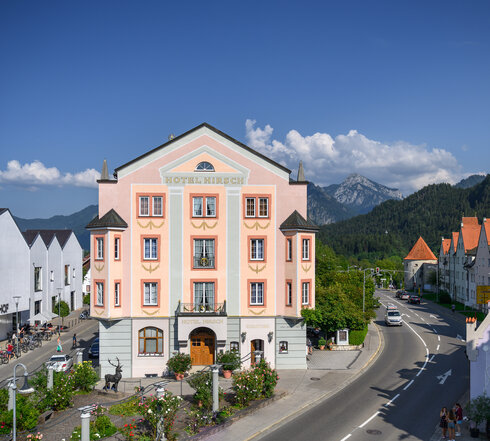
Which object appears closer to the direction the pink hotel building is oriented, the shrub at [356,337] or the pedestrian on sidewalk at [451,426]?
the pedestrian on sidewalk

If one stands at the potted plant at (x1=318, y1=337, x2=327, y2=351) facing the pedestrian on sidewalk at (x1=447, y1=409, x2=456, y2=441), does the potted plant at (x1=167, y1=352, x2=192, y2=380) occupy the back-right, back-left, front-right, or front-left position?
front-right

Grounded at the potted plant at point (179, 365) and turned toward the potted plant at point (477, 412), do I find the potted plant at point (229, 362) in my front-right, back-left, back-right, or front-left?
front-left

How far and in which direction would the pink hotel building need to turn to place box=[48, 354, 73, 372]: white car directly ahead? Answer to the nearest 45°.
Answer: approximately 90° to its right

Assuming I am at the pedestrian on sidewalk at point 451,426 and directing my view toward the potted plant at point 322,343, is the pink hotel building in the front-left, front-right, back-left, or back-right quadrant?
front-left

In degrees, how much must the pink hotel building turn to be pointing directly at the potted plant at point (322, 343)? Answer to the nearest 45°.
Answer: approximately 135° to its left

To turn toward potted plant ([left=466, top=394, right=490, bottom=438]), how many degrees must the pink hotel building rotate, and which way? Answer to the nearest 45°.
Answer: approximately 45° to its left

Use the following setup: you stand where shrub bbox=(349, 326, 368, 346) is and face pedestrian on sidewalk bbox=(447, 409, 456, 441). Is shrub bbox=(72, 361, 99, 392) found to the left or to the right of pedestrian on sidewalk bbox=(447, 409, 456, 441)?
right

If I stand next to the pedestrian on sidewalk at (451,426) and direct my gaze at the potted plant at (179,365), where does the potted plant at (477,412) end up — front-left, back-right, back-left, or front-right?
back-right

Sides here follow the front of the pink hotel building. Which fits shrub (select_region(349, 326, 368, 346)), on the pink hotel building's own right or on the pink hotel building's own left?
on the pink hotel building's own left

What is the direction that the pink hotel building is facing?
toward the camera
